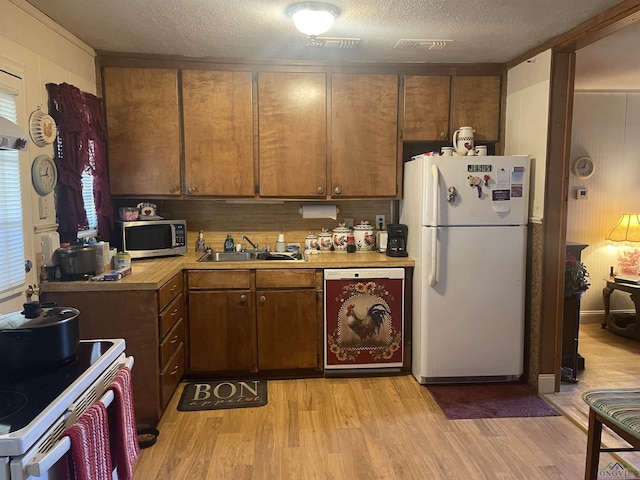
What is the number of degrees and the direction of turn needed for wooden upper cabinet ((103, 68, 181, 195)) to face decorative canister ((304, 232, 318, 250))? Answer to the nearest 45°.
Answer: approximately 90° to its left

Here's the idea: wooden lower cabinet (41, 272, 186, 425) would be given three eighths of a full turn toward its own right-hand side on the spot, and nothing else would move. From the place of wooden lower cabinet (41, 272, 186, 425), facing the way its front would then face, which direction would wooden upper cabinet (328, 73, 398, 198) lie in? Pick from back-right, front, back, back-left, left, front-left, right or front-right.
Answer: back-left

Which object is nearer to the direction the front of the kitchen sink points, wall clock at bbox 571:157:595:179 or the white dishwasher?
the white dishwasher

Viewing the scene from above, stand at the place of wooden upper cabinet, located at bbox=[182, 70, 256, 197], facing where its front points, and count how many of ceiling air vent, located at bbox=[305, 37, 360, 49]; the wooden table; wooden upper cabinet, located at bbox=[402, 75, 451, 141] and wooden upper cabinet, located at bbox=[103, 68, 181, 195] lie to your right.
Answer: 1

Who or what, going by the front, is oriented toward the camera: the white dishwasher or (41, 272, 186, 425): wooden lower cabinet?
the white dishwasher

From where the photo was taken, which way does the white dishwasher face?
toward the camera

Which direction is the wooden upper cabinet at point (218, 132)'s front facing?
toward the camera

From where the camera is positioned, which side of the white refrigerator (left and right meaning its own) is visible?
front

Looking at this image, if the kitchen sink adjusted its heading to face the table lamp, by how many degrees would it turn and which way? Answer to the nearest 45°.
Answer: approximately 90° to its left

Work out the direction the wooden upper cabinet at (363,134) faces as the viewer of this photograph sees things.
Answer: facing the viewer
